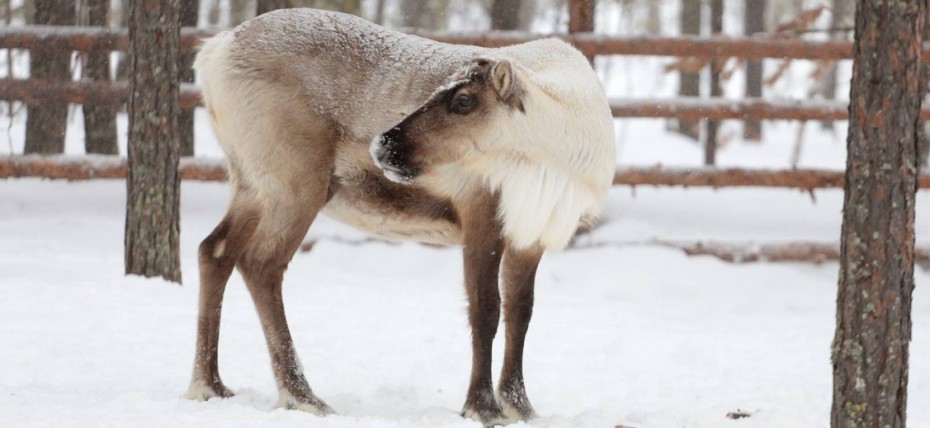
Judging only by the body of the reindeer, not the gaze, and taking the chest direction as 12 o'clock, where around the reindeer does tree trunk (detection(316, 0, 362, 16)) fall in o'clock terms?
The tree trunk is roughly at 9 o'clock from the reindeer.

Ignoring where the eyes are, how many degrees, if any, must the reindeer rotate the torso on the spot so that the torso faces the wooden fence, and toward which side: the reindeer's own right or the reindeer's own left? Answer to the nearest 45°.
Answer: approximately 45° to the reindeer's own left

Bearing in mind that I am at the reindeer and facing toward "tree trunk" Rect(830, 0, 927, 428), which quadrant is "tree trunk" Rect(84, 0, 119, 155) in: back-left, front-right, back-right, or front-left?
back-left

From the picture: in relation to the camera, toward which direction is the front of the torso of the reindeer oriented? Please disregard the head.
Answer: to the viewer's right

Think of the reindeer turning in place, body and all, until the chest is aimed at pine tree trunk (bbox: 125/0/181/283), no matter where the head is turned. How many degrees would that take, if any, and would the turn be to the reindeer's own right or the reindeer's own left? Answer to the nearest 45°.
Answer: approximately 135° to the reindeer's own left

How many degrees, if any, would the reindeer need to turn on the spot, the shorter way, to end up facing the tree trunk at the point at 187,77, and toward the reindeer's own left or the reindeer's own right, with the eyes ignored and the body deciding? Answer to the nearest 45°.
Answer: approximately 90° to the reindeer's own left

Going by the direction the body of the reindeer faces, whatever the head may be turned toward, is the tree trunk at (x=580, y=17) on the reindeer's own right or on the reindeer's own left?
on the reindeer's own left

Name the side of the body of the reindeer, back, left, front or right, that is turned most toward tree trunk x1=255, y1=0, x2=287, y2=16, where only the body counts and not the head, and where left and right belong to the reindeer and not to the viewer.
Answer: left

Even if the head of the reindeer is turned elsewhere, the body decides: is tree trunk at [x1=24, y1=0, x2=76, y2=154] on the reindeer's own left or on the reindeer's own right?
on the reindeer's own left
